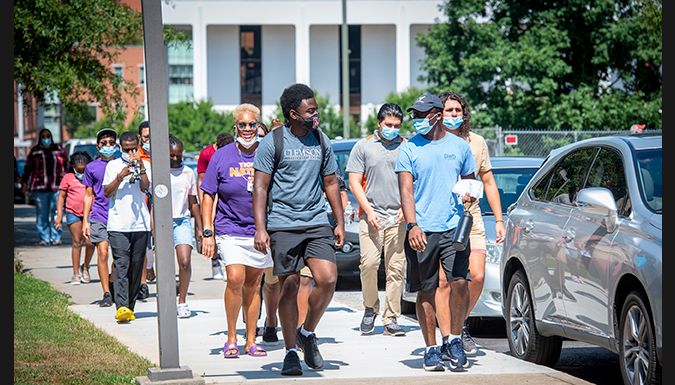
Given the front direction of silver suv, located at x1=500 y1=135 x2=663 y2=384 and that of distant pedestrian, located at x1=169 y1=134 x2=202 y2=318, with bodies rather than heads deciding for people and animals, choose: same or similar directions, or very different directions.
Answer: same or similar directions

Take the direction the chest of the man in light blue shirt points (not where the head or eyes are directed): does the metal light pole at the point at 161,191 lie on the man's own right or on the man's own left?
on the man's own right

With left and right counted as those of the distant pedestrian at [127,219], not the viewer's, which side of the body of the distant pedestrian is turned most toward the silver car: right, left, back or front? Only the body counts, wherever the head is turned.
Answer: left

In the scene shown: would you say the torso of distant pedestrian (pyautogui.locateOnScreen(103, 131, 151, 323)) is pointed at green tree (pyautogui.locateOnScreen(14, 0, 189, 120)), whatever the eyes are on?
no

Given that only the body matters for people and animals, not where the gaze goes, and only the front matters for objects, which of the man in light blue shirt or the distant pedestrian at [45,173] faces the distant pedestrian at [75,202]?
the distant pedestrian at [45,173]

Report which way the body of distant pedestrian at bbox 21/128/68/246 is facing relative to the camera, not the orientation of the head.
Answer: toward the camera

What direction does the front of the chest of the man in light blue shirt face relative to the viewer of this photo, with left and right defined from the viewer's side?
facing the viewer

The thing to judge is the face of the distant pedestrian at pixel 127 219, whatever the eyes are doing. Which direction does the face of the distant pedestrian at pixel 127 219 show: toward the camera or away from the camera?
toward the camera

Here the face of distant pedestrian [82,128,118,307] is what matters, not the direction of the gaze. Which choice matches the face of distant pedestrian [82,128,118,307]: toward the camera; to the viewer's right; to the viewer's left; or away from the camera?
toward the camera

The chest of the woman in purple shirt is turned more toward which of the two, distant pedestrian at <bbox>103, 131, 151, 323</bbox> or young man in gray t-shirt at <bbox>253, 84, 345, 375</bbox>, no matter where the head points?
the young man in gray t-shirt

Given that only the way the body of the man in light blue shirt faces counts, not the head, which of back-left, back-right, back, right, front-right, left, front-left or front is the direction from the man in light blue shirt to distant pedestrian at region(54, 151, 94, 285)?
back-right

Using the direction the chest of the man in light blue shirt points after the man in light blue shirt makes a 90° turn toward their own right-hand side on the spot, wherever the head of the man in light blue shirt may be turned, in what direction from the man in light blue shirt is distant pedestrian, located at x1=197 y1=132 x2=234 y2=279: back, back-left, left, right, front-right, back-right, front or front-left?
front-right

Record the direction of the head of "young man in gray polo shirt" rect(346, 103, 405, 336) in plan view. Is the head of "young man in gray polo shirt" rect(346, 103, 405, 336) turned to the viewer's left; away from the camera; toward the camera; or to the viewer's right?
toward the camera

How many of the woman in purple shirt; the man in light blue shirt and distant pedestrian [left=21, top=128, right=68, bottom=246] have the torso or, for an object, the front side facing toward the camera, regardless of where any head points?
3

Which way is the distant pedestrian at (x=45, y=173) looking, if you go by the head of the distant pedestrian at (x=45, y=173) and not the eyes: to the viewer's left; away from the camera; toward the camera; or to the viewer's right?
toward the camera

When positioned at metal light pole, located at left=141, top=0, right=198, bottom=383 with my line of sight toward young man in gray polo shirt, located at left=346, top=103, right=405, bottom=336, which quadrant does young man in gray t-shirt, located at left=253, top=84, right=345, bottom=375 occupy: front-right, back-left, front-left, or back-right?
front-right

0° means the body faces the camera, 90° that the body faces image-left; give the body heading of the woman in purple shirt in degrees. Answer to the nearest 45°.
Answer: approximately 0°

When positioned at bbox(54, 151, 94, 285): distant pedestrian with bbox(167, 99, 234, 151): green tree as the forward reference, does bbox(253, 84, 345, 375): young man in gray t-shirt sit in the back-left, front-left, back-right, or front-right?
back-right

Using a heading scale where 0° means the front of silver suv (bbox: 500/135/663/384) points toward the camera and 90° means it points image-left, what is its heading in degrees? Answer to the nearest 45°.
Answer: approximately 315°

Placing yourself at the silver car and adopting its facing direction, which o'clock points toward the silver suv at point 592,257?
The silver suv is roughly at 1 o'clock from the silver car.
